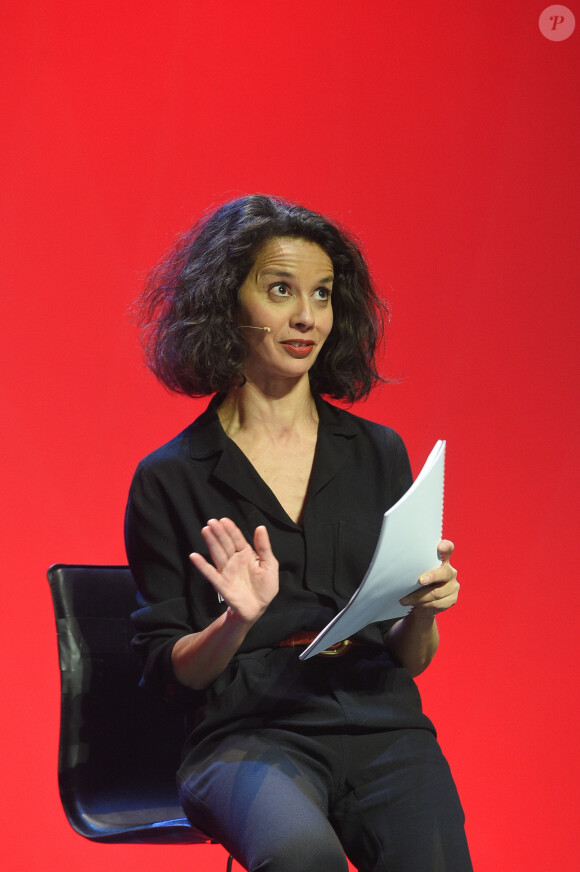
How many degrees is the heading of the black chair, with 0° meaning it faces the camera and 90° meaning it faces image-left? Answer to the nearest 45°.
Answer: approximately 315°

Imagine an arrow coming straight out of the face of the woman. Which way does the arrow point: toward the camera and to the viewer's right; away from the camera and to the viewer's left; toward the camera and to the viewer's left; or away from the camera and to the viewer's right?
toward the camera and to the viewer's right
